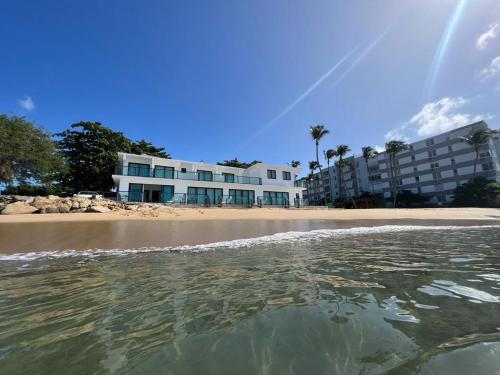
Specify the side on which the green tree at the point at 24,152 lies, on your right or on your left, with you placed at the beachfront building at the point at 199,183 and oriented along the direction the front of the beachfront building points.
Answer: on your right

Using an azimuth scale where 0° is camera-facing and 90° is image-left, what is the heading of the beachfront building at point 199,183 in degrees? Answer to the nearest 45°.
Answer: approximately 0°

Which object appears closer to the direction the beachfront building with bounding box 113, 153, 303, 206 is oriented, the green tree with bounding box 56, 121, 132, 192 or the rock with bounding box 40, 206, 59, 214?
the rock

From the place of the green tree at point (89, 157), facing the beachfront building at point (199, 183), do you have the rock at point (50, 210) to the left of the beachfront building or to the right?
right

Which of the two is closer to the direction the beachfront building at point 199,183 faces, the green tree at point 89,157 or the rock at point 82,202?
the rock

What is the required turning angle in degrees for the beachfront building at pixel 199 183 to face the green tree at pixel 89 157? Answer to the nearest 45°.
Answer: approximately 90° to its right
